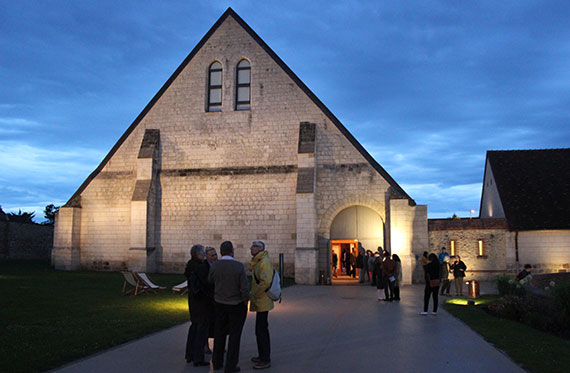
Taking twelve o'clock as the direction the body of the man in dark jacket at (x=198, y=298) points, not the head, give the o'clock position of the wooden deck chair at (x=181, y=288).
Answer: The wooden deck chair is roughly at 9 o'clock from the man in dark jacket.

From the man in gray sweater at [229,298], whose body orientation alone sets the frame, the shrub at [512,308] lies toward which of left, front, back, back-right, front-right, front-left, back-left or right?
front-right

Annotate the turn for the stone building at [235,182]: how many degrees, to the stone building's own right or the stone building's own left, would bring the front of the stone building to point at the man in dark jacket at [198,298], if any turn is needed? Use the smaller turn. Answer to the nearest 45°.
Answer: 0° — it already faces them

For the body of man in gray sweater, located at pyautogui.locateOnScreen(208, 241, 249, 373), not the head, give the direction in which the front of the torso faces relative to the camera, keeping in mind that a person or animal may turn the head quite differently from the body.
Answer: away from the camera

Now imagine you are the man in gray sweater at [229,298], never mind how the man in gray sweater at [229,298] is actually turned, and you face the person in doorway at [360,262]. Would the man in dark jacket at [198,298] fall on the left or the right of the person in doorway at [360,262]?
left

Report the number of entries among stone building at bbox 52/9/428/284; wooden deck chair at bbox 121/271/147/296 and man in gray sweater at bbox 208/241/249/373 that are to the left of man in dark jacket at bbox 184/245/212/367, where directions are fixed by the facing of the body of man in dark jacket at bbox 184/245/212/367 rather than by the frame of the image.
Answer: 2

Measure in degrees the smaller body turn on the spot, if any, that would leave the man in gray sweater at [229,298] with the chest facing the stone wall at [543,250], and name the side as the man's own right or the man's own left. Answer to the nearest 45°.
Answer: approximately 45° to the man's own right

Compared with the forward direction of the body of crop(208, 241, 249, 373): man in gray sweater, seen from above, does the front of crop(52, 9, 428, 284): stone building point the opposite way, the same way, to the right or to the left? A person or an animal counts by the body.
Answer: the opposite way

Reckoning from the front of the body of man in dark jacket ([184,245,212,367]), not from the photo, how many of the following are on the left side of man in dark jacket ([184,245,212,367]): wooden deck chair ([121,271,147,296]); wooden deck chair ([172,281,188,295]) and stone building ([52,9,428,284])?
3

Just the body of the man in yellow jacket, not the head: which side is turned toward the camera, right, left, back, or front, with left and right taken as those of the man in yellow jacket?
left

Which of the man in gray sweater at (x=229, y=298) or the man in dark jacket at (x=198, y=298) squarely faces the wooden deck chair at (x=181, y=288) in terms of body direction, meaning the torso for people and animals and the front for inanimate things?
the man in gray sweater at (x=229, y=298)

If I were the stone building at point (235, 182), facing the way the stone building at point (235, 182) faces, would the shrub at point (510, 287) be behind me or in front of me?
in front

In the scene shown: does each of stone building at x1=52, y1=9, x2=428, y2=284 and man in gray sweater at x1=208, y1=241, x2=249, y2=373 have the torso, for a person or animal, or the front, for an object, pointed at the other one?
yes

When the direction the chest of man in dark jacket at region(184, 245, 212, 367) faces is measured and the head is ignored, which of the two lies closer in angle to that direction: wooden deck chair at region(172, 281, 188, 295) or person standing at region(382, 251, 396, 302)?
the person standing

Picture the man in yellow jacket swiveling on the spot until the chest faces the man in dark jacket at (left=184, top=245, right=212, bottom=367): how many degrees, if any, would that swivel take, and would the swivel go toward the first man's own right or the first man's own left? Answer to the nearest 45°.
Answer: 0° — they already face them

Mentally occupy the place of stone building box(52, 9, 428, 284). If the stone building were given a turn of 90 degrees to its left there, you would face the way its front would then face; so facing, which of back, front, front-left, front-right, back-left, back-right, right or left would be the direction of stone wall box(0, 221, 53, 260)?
back-left

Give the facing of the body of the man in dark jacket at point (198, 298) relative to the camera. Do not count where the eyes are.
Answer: to the viewer's right
